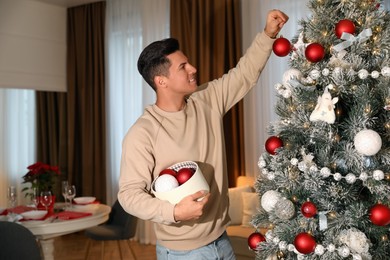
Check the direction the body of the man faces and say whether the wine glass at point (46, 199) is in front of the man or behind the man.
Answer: behind

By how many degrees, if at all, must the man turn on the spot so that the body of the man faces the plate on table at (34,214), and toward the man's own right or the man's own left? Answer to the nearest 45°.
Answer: approximately 180°

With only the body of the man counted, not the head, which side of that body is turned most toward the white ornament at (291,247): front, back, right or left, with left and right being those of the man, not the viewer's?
front

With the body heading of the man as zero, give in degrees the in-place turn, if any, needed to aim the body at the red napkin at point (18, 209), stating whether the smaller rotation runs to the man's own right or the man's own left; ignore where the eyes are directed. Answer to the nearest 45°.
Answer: approximately 180°

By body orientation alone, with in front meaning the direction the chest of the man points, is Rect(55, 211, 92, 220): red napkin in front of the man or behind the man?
behind

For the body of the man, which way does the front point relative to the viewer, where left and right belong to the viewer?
facing the viewer and to the right of the viewer

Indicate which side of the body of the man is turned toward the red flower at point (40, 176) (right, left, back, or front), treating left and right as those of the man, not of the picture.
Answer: back

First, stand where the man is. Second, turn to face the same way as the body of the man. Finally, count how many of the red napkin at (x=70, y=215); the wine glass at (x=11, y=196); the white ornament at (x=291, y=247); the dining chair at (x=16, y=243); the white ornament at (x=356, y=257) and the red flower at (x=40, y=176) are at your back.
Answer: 4

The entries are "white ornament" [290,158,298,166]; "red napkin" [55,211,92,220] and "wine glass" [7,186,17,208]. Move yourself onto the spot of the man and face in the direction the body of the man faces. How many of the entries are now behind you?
2

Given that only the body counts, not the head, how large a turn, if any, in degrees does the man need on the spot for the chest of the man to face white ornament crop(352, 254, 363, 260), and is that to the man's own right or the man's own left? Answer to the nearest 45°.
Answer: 0° — they already face it

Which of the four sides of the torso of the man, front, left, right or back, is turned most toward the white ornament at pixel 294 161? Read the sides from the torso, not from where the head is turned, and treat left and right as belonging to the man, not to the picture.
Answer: front

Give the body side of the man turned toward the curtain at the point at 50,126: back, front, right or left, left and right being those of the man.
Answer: back

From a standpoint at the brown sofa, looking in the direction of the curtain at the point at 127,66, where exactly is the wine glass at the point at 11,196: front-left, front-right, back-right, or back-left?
front-left

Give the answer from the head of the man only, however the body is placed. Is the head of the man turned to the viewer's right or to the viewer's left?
to the viewer's right
